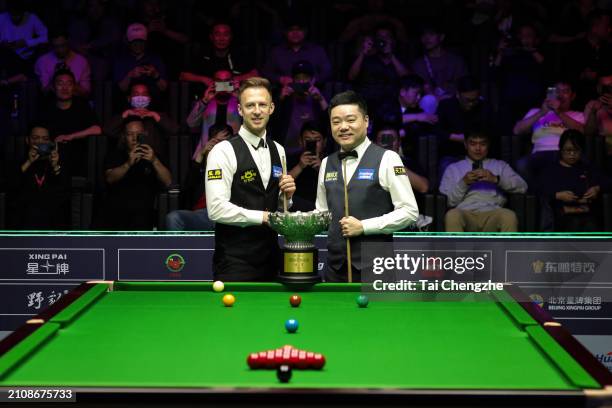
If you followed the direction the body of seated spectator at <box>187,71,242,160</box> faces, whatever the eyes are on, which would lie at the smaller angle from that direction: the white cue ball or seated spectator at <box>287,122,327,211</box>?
the white cue ball

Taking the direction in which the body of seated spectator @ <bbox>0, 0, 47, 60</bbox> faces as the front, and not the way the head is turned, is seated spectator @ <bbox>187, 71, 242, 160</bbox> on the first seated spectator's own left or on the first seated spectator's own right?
on the first seated spectator's own left

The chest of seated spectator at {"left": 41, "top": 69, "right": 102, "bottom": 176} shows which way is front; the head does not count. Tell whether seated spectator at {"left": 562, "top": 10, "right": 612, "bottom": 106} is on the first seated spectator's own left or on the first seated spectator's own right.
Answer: on the first seated spectator's own left

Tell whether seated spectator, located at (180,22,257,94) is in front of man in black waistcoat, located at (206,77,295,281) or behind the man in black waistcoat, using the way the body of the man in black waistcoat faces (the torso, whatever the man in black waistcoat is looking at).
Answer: behind

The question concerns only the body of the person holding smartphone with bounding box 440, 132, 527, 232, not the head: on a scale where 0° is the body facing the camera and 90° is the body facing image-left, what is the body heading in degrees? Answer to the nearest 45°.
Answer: approximately 0°

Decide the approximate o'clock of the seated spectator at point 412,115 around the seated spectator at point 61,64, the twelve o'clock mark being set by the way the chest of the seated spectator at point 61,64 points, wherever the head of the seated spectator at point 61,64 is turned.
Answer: the seated spectator at point 412,115 is roughly at 10 o'clock from the seated spectator at point 61,64.

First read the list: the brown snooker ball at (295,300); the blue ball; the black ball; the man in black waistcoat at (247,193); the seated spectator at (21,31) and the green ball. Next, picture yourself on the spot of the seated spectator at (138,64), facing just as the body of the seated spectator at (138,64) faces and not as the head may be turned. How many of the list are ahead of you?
5

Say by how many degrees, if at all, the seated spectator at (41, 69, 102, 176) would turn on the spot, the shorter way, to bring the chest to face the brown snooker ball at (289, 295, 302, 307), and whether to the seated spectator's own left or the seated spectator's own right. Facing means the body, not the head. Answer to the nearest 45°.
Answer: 0° — they already face it
